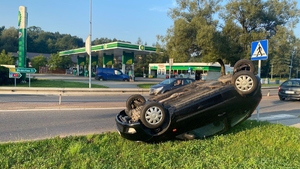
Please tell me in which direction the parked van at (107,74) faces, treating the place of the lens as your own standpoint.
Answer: facing to the right of the viewer

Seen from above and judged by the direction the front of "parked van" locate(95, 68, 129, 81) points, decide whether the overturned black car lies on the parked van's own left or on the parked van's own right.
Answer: on the parked van's own right

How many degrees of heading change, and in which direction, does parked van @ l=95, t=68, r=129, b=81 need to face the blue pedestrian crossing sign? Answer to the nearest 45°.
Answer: approximately 90° to its right

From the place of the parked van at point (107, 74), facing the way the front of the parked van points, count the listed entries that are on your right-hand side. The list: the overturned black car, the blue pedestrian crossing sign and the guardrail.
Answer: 3

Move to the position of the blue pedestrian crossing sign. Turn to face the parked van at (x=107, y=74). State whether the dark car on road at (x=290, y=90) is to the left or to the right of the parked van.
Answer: right
